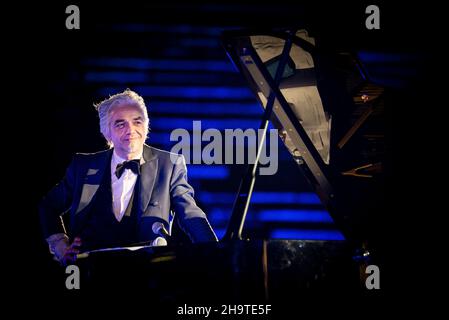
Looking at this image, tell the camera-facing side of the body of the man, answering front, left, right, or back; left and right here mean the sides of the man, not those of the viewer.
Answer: front

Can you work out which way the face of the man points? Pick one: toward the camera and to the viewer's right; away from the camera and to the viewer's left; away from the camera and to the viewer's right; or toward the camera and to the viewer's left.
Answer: toward the camera and to the viewer's right
